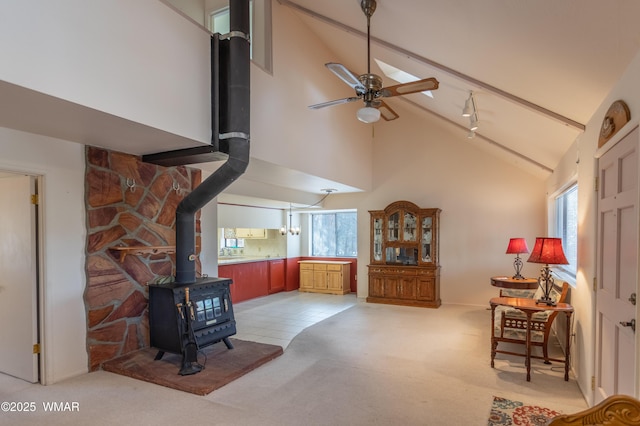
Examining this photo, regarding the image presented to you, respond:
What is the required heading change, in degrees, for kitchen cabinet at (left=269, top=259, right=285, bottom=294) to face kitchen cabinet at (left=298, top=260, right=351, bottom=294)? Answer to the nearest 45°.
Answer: approximately 45° to its left

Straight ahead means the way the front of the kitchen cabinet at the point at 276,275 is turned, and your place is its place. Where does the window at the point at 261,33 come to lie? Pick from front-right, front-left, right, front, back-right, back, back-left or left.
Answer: front-right

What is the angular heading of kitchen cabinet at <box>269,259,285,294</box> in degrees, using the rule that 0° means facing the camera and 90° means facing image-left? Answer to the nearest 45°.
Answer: approximately 315°

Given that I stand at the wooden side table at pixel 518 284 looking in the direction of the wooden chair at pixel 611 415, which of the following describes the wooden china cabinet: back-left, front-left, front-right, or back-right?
back-right
